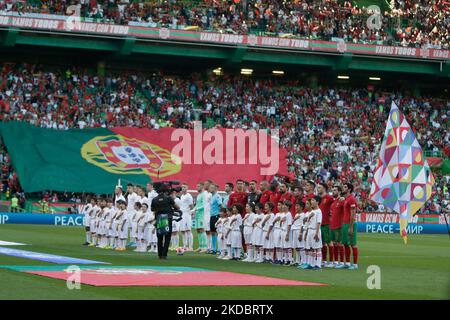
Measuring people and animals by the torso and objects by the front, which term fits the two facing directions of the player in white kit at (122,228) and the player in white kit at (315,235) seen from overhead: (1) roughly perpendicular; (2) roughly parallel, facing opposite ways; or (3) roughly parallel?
roughly parallel

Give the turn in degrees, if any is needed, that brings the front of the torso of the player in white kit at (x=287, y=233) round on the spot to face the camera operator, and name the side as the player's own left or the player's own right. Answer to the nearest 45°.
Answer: approximately 45° to the player's own right

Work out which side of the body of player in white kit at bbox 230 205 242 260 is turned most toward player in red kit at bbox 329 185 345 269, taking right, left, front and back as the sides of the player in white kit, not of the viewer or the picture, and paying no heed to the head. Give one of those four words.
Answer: left

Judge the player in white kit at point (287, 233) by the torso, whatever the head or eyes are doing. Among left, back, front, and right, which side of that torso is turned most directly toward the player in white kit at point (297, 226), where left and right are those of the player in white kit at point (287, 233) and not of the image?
left

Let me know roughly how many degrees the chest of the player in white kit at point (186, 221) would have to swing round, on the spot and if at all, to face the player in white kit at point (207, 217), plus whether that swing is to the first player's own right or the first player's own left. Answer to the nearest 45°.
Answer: approximately 90° to the first player's own left

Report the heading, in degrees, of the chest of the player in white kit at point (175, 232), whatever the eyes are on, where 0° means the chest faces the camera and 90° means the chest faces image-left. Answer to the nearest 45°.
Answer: approximately 45°

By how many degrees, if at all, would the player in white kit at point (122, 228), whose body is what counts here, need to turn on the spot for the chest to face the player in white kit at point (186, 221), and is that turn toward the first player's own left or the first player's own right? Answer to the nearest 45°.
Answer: approximately 135° to the first player's own left

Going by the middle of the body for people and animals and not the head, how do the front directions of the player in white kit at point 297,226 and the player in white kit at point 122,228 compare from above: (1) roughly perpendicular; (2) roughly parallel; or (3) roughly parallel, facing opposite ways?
roughly parallel
